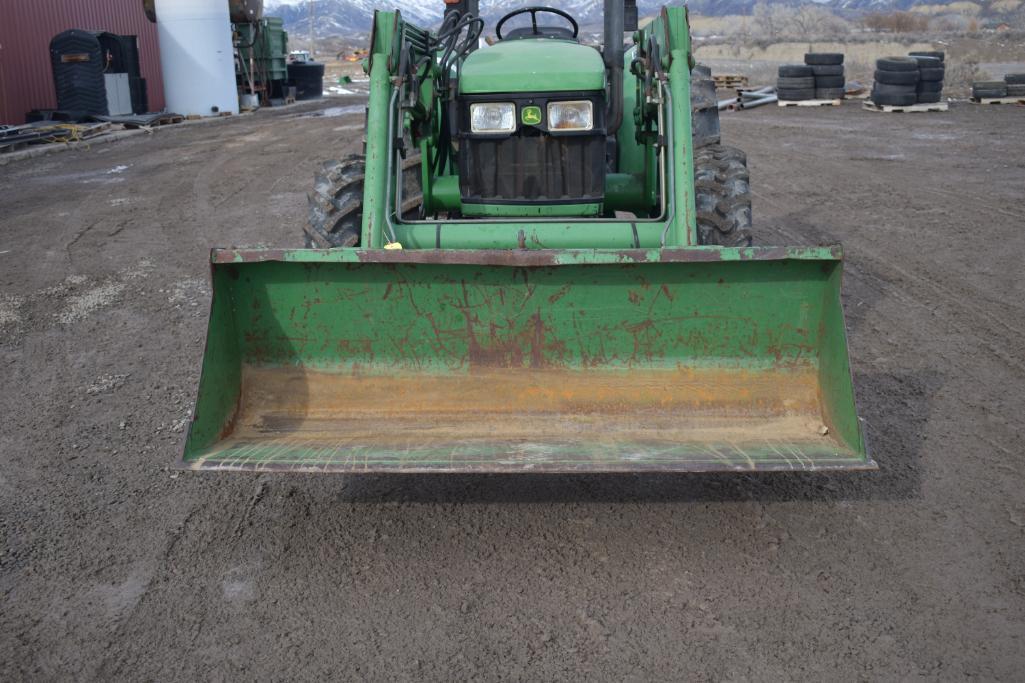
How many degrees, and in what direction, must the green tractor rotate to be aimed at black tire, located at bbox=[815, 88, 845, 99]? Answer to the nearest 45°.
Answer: approximately 180°

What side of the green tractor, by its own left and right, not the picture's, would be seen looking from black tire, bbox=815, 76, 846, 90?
back

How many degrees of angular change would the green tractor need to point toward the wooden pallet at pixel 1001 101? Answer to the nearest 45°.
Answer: approximately 135° to its left

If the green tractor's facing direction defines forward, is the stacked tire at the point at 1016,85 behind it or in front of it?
behind

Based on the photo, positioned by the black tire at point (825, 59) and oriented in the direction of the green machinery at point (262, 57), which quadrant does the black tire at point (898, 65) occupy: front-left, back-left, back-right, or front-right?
back-left

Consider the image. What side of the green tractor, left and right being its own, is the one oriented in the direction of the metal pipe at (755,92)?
back

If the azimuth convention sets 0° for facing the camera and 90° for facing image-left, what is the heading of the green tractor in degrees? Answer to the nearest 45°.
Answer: approximately 0°

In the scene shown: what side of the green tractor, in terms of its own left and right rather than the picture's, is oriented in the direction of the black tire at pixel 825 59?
back

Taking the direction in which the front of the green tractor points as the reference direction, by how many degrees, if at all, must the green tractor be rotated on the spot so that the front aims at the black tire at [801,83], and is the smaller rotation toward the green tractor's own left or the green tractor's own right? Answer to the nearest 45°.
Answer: approximately 180°

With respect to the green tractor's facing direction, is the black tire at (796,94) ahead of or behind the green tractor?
behind

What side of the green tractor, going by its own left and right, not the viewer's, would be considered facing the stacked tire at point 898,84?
back
